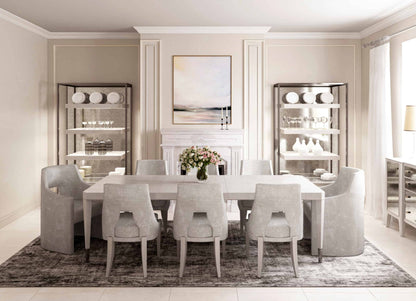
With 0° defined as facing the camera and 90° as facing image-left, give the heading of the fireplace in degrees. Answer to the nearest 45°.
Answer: approximately 0°

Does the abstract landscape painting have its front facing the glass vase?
yes

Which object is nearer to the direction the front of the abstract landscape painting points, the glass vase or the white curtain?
the glass vase

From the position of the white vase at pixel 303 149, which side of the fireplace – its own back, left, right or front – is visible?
left

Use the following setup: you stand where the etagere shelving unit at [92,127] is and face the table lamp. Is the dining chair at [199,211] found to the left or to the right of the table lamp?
right

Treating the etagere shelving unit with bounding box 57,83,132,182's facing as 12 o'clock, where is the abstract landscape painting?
The abstract landscape painting is roughly at 10 o'clock from the etagere shelving unit.

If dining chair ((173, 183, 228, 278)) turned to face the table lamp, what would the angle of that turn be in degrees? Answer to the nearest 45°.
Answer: approximately 45° to its right

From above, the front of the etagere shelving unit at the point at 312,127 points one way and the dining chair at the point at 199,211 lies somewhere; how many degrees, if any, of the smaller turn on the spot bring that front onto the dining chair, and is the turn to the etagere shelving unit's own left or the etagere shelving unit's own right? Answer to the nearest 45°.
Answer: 0° — it already faces it

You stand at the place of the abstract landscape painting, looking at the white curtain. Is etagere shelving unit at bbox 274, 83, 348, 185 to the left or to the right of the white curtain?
left
